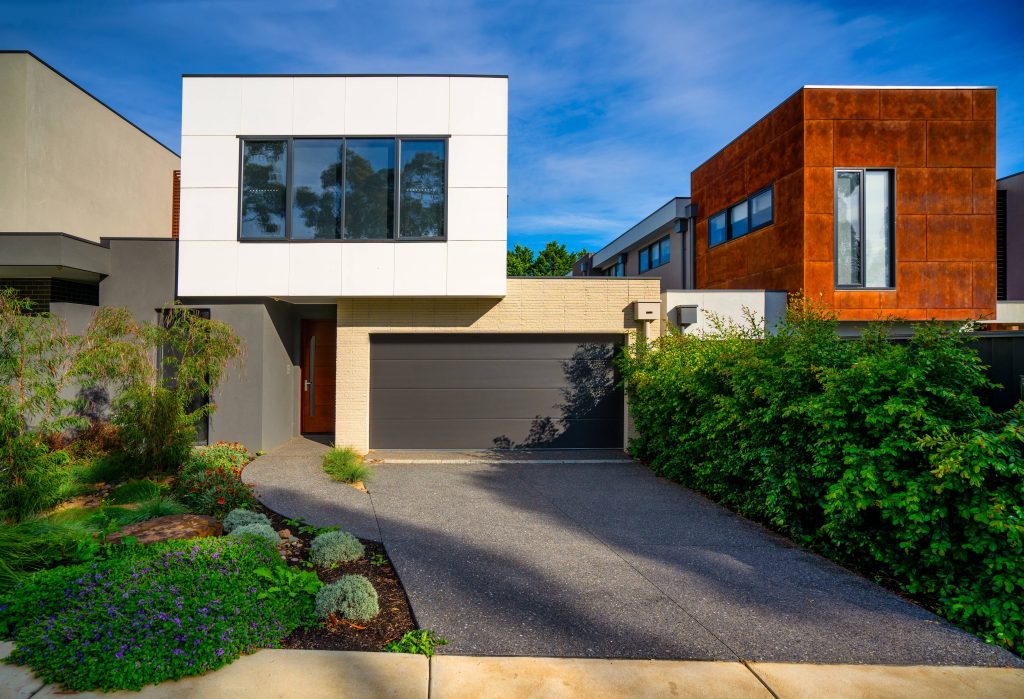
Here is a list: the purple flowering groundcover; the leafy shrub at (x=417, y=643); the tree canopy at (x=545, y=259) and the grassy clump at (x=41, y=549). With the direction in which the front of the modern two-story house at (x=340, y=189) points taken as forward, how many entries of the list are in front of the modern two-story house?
3

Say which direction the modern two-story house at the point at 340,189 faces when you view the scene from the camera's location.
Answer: facing the viewer

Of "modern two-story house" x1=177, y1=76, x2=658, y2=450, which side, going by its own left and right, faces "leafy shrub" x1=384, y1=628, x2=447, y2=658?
front

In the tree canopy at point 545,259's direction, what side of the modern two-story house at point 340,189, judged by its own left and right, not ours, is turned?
back

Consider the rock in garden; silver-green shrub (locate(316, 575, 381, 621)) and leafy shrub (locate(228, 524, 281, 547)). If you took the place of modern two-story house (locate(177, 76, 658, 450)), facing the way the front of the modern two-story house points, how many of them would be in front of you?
3

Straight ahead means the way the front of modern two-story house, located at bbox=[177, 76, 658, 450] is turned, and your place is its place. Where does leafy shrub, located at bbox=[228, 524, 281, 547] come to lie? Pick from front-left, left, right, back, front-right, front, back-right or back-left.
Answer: front

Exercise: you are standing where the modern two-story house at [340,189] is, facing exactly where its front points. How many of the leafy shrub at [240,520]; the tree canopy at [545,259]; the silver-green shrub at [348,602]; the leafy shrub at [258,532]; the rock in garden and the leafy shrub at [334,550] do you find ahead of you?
5

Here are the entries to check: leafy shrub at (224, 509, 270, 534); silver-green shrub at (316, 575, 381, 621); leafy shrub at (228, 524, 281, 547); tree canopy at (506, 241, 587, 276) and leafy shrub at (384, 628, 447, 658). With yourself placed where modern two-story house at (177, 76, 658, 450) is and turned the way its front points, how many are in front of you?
4

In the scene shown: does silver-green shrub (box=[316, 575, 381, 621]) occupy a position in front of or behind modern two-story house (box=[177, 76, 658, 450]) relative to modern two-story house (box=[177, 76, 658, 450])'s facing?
in front

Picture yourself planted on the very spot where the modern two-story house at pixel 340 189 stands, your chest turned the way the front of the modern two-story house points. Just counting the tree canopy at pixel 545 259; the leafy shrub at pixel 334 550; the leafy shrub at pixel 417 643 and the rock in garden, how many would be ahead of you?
3

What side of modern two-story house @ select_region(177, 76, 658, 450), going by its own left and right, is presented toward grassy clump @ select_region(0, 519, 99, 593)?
front

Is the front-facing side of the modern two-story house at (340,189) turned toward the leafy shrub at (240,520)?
yes

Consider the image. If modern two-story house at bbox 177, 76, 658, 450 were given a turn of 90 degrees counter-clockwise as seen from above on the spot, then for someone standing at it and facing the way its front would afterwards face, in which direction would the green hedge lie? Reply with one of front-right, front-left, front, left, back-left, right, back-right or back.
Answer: front-right

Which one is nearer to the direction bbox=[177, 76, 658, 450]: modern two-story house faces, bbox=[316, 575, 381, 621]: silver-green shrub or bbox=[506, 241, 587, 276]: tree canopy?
the silver-green shrub

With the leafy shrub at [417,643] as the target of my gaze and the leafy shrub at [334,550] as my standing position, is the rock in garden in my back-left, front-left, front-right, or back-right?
back-right

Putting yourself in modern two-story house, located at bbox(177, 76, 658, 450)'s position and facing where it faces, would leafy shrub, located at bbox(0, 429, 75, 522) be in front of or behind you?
in front

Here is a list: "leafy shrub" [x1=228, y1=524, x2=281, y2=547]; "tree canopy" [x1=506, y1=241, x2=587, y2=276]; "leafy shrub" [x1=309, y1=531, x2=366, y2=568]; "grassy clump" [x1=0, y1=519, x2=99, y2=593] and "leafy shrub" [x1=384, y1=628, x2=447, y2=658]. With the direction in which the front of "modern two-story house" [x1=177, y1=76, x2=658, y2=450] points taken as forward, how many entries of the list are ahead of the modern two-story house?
4
